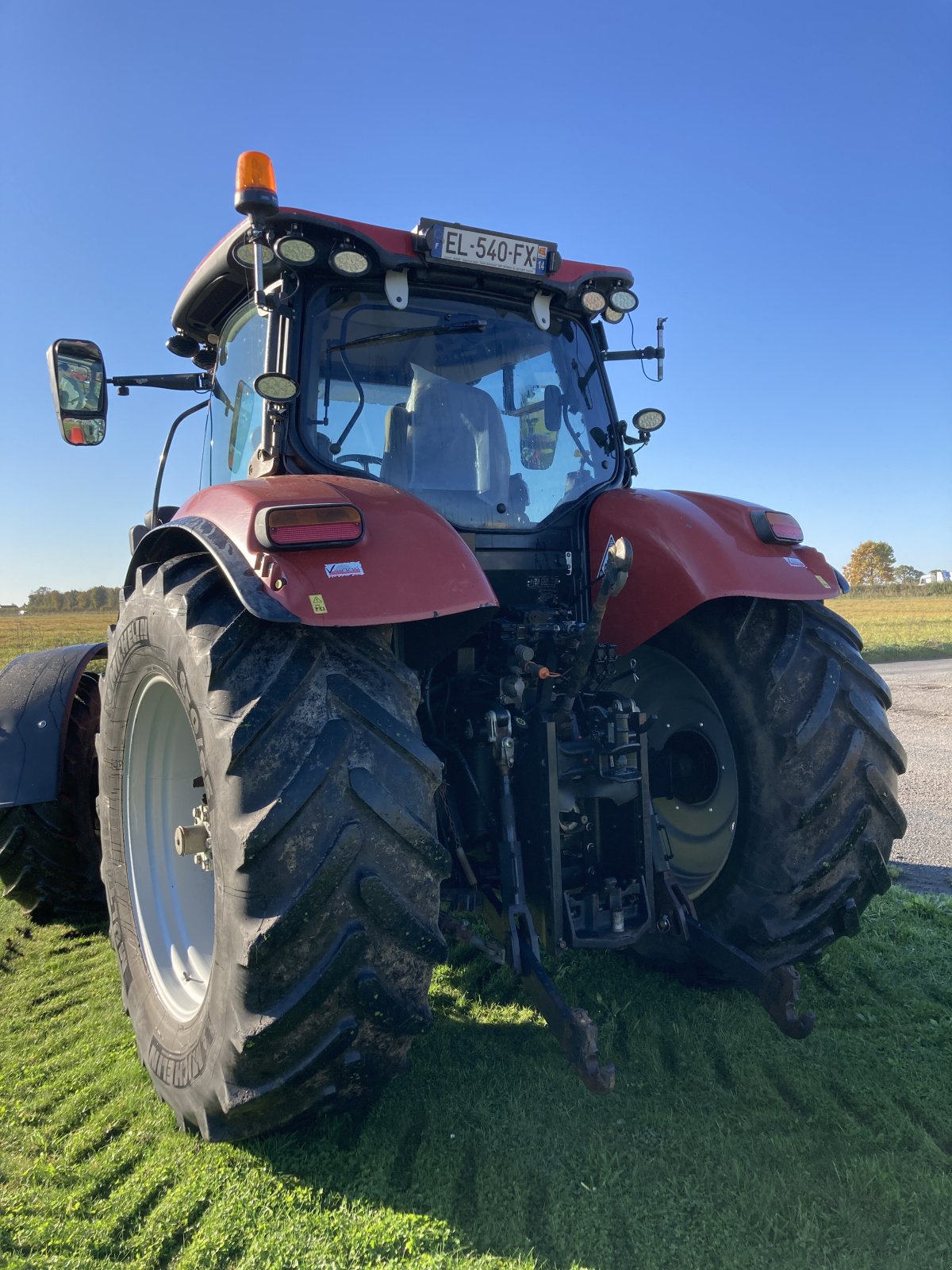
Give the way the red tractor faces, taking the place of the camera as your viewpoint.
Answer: facing away from the viewer and to the left of the viewer
